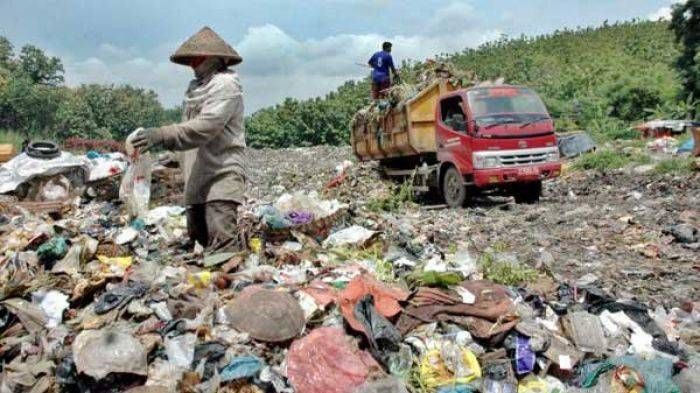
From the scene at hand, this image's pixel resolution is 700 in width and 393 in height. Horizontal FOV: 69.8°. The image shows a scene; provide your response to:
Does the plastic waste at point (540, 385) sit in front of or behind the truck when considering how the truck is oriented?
in front

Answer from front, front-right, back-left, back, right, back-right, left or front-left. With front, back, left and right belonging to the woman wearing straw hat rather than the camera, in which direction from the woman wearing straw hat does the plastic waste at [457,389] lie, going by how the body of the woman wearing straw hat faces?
back-left

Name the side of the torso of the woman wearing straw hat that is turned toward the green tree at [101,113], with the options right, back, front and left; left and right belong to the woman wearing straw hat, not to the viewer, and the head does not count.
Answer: right

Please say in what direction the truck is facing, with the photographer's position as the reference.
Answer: facing the viewer and to the right of the viewer

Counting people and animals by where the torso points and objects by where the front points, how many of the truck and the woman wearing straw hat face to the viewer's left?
1

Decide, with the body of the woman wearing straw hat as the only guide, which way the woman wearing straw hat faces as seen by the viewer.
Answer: to the viewer's left

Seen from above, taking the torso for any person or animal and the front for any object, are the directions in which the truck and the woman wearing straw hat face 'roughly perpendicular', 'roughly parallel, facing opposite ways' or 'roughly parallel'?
roughly perpendicular

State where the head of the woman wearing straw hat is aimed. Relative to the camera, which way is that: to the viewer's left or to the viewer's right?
to the viewer's left

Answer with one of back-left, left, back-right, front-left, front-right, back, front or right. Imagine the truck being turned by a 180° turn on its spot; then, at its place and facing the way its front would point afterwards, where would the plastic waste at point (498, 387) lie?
back-left

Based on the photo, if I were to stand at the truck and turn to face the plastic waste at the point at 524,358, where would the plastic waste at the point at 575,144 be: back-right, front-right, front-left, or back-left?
back-left

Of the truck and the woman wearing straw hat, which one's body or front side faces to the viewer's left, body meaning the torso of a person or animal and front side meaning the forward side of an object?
the woman wearing straw hat

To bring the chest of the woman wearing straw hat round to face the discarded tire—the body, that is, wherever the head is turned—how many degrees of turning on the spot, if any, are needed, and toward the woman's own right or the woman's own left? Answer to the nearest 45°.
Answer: approximately 45° to the woman's own right

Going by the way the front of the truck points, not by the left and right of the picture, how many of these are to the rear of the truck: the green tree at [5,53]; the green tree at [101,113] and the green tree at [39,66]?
3

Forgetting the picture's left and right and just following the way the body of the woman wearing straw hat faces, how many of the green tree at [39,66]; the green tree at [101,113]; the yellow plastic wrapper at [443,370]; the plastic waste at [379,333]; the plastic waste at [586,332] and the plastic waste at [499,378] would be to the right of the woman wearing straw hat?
2

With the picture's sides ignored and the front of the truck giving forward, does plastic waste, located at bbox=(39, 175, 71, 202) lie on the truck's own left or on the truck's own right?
on the truck's own right

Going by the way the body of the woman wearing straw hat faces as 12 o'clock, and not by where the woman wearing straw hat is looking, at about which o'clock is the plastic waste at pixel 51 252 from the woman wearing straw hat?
The plastic waste is roughly at 1 o'clock from the woman wearing straw hat.
